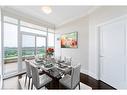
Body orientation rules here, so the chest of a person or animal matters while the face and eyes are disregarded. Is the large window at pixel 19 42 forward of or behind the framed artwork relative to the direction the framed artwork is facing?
forward

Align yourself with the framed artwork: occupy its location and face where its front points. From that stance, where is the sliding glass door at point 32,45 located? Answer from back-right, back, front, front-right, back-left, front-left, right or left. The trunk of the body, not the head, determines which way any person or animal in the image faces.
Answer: front-right

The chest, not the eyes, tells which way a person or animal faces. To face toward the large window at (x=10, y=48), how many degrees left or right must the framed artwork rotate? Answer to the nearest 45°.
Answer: approximately 45° to its right

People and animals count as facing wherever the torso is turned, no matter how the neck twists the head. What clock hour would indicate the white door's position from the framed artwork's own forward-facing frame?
The white door is roughly at 9 o'clock from the framed artwork.

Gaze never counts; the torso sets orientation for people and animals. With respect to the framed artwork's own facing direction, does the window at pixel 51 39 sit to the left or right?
on its right

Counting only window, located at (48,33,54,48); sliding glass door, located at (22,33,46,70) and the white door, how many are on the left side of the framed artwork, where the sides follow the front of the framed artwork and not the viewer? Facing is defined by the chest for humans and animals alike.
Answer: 1

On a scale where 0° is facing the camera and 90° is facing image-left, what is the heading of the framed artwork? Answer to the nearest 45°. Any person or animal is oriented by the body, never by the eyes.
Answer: approximately 45°
